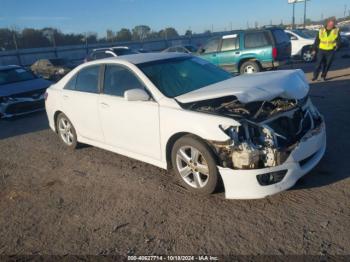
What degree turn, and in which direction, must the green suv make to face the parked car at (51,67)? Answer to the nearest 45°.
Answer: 0° — it already faces it

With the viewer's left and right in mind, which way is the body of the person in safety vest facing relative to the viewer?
facing the viewer

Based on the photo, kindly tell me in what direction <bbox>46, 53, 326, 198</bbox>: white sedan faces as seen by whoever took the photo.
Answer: facing the viewer and to the right of the viewer

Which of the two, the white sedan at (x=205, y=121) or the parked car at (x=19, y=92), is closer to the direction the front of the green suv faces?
the parked car

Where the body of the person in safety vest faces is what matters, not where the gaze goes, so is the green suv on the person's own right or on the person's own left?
on the person's own right

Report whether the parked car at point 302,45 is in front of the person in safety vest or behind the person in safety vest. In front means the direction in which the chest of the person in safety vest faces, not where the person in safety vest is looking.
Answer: behind

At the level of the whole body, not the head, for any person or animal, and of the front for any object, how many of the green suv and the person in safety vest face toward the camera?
1

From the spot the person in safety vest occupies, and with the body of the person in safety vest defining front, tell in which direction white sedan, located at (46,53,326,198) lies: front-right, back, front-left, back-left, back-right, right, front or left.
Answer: front

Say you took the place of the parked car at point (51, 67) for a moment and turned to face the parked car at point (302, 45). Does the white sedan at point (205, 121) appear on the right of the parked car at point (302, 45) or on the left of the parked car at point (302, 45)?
right

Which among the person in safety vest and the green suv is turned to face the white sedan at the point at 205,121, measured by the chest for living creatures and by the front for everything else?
the person in safety vest

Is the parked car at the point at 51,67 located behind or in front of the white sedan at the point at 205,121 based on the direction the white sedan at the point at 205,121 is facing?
behind
